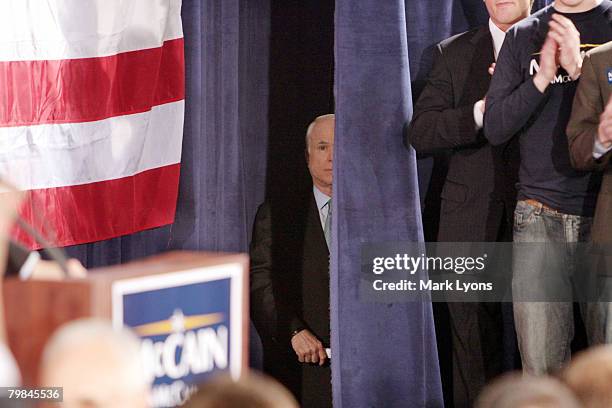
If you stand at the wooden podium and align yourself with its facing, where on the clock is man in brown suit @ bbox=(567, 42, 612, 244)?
The man in brown suit is roughly at 9 o'clock from the wooden podium.

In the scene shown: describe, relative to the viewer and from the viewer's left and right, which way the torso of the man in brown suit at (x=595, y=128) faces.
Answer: facing the viewer and to the right of the viewer

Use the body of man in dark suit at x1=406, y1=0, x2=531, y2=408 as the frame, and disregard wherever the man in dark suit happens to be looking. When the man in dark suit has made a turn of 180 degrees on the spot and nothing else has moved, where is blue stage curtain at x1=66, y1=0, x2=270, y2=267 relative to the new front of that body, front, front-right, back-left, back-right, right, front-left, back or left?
front-left

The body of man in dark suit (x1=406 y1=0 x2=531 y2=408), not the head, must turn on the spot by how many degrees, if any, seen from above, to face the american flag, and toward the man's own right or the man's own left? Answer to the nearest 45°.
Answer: approximately 135° to the man's own right
